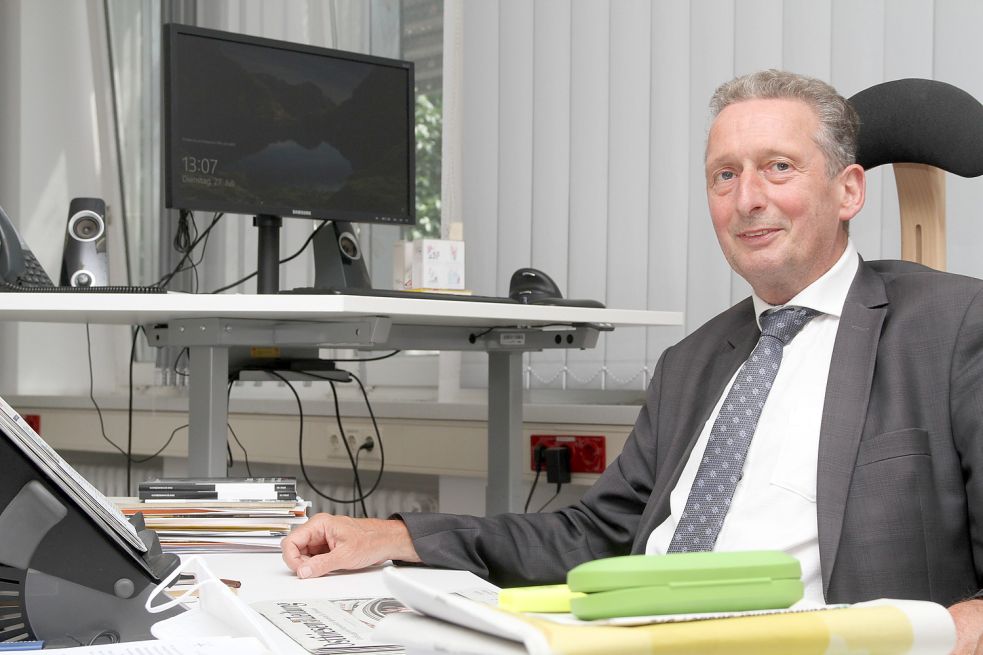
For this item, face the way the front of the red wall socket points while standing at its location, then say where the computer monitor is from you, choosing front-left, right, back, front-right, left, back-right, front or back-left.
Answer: front-right

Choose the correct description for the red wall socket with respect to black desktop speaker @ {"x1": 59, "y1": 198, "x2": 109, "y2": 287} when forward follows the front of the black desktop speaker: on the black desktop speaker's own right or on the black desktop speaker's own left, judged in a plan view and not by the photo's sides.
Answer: on the black desktop speaker's own left

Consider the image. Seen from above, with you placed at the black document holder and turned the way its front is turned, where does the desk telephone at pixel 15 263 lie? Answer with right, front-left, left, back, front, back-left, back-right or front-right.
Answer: left

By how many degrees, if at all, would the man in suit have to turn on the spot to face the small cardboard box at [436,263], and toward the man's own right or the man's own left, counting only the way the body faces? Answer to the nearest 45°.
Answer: approximately 90° to the man's own right

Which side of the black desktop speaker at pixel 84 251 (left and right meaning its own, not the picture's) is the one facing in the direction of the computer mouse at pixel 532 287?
left

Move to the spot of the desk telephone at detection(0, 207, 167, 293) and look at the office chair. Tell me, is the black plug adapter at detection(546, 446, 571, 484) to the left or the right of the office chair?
left

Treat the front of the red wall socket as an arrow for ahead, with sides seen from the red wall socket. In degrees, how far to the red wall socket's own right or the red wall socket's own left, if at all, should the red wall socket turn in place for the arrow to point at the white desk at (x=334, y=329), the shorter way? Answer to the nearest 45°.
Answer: approximately 45° to the red wall socket's own right

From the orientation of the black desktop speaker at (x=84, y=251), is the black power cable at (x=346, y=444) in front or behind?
behind

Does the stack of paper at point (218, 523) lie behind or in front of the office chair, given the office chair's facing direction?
in front

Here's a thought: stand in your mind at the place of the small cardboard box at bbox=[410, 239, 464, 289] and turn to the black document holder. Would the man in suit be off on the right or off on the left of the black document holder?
left

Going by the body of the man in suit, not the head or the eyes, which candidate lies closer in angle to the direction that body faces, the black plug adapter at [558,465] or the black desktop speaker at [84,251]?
the black desktop speaker

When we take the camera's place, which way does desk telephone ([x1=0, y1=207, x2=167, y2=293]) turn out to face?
facing the viewer and to the right of the viewer

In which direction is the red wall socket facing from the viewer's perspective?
toward the camera

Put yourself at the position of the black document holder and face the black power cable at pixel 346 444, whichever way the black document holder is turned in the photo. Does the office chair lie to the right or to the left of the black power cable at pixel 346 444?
right

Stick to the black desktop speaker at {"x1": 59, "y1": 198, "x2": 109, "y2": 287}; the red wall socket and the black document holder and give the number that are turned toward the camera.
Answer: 2

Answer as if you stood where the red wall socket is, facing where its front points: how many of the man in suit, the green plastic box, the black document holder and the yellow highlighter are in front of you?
4

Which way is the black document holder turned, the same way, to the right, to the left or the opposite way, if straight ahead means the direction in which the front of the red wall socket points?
to the left
